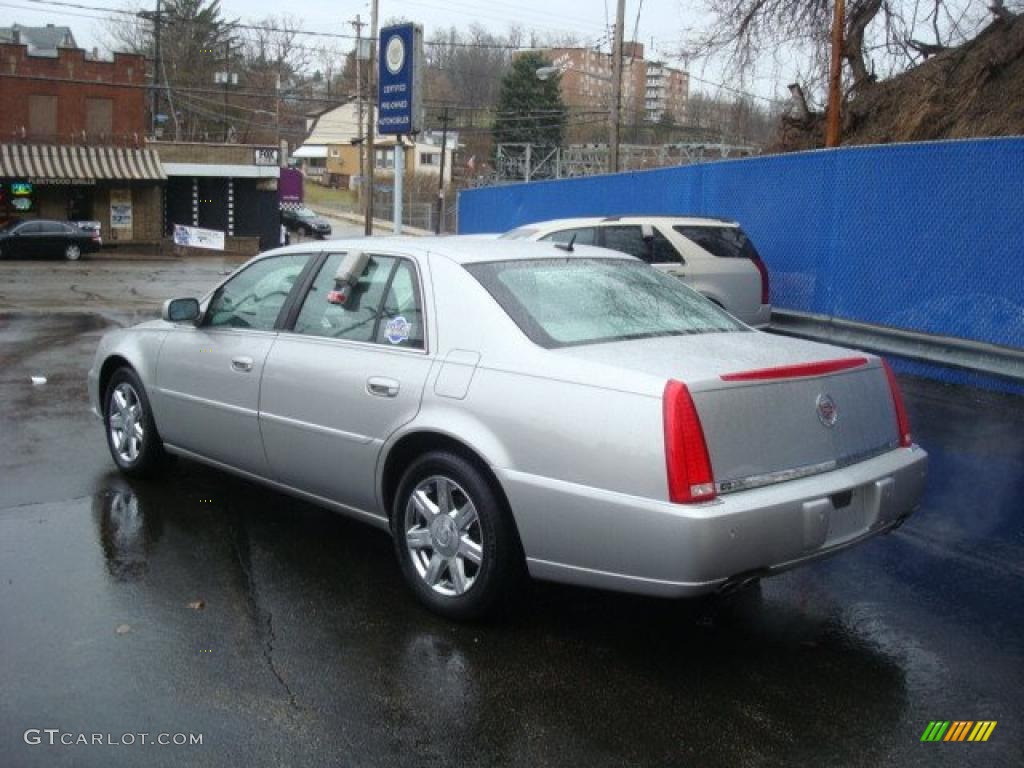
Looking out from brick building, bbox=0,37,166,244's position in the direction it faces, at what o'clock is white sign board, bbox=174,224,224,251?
The white sign board is roughly at 10 o'clock from the brick building.

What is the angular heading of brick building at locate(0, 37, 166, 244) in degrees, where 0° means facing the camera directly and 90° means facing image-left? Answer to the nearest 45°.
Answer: approximately 0°

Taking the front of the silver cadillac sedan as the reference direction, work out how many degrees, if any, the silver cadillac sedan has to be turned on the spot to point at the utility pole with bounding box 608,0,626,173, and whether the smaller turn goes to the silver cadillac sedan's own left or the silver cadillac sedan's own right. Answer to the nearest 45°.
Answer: approximately 45° to the silver cadillac sedan's own right

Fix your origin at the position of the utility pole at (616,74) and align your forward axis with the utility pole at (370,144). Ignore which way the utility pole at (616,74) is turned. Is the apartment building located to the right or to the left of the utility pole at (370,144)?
right

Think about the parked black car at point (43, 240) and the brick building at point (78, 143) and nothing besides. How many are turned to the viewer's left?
1

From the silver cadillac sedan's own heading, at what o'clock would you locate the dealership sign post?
The dealership sign post is roughly at 1 o'clock from the silver cadillac sedan.

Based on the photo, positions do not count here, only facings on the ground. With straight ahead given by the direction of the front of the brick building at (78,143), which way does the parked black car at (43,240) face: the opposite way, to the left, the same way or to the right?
to the right

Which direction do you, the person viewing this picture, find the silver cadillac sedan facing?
facing away from the viewer and to the left of the viewer

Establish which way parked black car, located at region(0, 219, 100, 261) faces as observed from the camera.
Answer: facing to the left of the viewer

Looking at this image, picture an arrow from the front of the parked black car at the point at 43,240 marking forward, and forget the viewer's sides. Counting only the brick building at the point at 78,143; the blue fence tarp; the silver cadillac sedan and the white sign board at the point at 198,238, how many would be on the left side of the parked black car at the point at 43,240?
2
